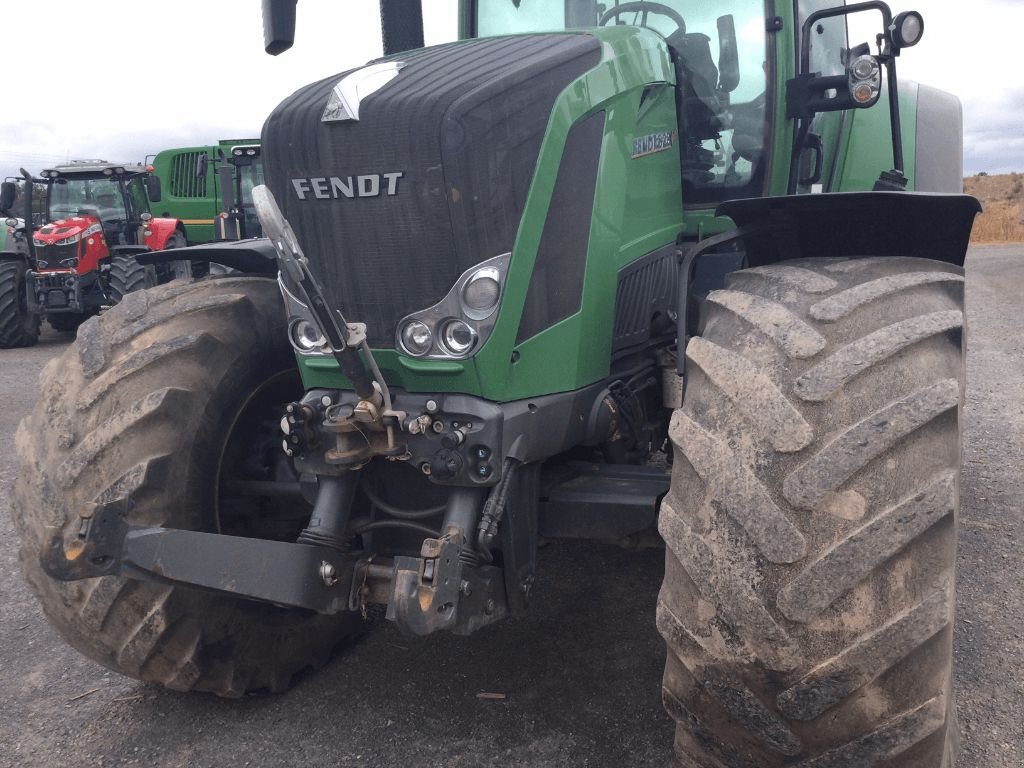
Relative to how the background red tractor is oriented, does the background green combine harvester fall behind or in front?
behind

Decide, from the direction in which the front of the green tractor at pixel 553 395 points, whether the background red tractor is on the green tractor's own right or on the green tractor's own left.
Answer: on the green tractor's own right

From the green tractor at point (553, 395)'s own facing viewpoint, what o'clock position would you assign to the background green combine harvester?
The background green combine harvester is roughly at 4 o'clock from the green tractor.

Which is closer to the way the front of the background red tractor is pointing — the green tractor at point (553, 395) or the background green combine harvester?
the green tractor

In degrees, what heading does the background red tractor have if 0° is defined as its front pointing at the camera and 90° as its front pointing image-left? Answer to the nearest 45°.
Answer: approximately 45°

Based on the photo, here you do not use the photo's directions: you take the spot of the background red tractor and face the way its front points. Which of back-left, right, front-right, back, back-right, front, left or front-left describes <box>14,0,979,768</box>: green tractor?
front-left
